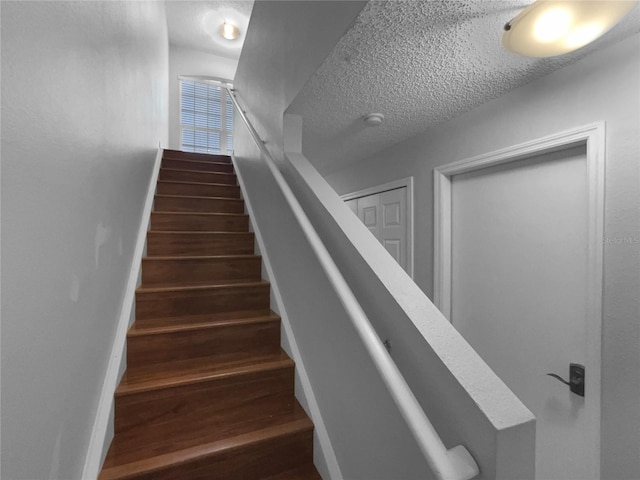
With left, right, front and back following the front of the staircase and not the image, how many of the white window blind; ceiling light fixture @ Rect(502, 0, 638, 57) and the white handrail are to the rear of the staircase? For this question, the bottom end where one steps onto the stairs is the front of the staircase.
1

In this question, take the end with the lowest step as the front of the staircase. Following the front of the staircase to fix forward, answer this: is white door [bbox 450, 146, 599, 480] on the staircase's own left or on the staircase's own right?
on the staircase's own left

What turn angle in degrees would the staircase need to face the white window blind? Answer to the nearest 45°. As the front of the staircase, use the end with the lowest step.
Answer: approximately 180°

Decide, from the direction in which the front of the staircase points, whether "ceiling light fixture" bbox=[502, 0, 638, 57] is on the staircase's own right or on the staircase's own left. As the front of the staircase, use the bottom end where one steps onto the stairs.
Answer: on the staircase's own left

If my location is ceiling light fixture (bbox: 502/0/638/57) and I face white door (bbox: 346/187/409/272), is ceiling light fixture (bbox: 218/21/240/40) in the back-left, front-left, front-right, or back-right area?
front-left

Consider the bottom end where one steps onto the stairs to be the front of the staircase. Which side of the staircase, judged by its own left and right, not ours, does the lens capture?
front

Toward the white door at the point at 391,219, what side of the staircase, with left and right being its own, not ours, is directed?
left

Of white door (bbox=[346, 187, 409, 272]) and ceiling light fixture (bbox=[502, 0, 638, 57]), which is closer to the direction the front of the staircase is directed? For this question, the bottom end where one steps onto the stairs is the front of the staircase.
the ceiling light fixture

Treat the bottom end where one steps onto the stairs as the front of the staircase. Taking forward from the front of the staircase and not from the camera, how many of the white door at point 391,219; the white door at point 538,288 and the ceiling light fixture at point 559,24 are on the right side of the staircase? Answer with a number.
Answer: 0

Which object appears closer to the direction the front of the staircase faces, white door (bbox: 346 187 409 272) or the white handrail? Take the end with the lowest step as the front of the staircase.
the white handrail
